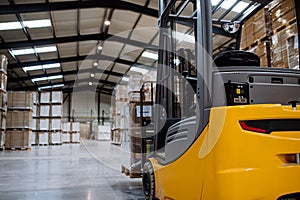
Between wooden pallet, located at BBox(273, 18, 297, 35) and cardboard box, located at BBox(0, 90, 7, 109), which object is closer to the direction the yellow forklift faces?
the cardboard box

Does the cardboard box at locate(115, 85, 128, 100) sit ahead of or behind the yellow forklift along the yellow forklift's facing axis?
ahead

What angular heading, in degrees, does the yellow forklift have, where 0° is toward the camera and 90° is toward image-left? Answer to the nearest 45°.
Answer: approximately 135°

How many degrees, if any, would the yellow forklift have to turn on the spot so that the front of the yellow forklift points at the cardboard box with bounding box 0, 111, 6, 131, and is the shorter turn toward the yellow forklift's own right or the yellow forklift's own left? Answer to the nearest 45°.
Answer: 0° — it already faces it

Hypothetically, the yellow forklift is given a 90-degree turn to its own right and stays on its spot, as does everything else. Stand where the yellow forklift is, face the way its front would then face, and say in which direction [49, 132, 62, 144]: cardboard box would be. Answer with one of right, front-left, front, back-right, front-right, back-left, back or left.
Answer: left

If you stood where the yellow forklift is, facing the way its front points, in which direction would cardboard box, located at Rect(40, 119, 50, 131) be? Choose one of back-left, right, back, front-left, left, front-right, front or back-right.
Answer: front

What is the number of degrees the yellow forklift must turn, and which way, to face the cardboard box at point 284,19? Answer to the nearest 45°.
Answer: approximately 45° to its right

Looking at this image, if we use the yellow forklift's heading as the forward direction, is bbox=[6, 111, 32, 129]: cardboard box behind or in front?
in front

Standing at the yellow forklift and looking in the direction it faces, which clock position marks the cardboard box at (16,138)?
The cardboard box is roughly at 12 o'clock from the yellow forklift.

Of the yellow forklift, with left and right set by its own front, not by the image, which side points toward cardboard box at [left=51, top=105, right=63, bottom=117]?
front

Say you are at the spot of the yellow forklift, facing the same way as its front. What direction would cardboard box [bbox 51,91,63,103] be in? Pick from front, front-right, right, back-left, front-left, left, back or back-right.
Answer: front

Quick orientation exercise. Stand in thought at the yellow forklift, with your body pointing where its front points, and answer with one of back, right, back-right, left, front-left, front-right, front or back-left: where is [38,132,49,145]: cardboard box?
front

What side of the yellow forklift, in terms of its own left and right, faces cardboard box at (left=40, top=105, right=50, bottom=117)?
front

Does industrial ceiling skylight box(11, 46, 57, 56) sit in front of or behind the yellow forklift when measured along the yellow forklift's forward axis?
in front

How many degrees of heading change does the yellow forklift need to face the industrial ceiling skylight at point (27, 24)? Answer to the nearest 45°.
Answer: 0° — it already faces it

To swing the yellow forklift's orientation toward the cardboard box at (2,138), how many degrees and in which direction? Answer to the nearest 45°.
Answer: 0° — it already faces it
